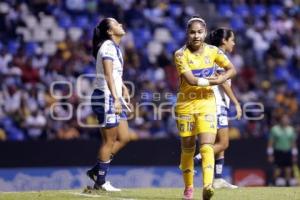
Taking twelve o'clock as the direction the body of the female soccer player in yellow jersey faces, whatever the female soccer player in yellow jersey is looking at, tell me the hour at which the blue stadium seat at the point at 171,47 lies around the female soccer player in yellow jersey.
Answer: The blue stadium seat is roughly at 6 o'clock from the female soccer player in yellow jersey.

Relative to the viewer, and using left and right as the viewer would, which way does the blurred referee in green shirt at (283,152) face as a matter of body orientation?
facing the viewer

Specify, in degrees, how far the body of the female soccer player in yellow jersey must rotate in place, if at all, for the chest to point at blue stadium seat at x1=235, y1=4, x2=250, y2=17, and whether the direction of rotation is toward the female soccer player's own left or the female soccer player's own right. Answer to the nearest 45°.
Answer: approximately 180°

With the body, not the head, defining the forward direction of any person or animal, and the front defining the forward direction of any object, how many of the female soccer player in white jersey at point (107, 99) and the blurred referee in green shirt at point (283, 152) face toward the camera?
1

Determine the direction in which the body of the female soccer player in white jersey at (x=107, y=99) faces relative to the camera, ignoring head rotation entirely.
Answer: to the viewer's right
